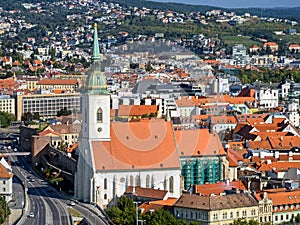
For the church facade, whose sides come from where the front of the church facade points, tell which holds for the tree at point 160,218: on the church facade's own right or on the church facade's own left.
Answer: on the church facade's own left

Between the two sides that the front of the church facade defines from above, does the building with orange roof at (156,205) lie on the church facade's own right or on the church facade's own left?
on the church facade's own left

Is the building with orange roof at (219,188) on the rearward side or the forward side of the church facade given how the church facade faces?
on the rearward side

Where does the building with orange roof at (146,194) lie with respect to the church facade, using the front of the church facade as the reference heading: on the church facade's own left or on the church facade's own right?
on the church facade's own left

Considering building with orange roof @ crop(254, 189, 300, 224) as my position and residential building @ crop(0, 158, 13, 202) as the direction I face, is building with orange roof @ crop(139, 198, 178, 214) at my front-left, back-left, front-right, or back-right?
front-left

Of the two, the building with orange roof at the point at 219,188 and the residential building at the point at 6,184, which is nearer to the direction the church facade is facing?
the residential building

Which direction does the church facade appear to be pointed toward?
to the viewer's left

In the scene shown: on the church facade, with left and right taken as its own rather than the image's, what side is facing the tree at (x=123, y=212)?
left
